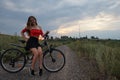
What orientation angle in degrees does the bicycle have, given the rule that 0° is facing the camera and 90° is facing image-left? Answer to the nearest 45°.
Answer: approximately 270°
